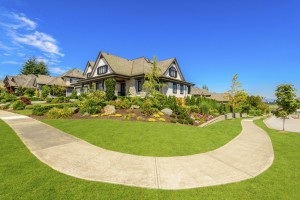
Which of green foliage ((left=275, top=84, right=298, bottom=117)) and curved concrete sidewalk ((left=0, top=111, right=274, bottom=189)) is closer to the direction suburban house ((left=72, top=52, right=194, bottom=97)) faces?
the curved concrete sidewalk

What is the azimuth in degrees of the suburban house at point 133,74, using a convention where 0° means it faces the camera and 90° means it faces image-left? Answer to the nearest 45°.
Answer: approximately 45°

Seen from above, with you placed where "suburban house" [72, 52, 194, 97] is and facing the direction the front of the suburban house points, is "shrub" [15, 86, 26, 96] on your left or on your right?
on your right

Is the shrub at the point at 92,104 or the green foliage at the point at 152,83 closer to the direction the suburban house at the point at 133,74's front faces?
the shrub

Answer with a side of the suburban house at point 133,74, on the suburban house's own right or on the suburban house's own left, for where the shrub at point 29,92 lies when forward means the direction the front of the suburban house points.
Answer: on the suburban house's own right

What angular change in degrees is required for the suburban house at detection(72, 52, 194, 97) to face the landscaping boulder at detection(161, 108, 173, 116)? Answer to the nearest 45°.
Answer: approximately 45° to its left

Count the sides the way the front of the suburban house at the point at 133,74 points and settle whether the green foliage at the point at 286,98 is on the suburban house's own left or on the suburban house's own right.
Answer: on the suburban house's own left

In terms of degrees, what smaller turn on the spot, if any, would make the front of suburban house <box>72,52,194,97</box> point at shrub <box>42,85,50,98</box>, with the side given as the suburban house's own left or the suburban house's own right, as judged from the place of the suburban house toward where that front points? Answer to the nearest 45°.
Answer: approximately 90° to the suburban house's own right

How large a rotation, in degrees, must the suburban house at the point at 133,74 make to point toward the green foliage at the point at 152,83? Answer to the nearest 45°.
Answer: approximately 45° to its left

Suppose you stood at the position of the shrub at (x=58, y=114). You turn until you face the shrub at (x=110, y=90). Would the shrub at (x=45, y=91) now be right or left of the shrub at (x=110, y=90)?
left

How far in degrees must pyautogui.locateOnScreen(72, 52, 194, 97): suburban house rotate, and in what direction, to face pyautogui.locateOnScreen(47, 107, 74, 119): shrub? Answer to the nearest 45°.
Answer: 0° — it already faces it

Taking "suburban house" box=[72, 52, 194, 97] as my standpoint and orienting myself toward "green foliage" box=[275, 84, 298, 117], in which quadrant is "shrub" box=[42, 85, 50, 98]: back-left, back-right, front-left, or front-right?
back-right
